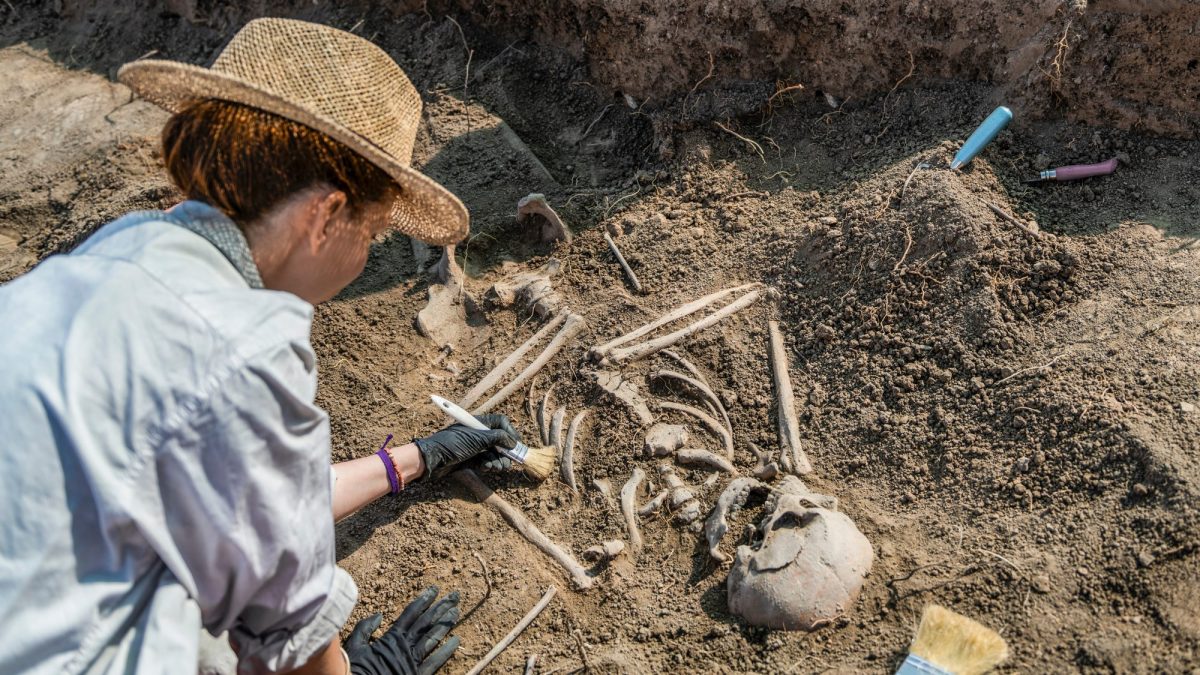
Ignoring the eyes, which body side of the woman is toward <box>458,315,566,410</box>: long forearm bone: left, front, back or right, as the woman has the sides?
front

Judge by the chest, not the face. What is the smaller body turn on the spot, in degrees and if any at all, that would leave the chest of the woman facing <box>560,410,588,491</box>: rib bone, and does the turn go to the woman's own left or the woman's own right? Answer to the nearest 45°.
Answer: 0° — they already face it

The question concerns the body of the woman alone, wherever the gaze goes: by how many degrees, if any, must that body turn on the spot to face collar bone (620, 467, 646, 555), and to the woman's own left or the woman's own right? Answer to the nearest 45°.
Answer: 0° — they already face it

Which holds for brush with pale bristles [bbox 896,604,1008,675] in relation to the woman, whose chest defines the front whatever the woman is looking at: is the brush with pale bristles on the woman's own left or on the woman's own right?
on the woman's own right

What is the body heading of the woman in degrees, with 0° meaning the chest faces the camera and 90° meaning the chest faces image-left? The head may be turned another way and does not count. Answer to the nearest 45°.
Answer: approximately 225°

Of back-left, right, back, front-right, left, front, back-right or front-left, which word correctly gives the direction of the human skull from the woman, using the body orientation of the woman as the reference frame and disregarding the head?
front-right

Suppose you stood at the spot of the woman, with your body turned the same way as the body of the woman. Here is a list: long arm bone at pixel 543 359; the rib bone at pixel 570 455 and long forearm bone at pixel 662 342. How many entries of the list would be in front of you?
3

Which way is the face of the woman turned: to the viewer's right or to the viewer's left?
to the viewer's right

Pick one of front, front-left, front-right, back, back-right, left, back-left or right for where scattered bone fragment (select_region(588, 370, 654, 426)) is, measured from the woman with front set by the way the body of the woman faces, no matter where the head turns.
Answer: front

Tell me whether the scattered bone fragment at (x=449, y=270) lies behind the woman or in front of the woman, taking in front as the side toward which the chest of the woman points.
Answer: in front

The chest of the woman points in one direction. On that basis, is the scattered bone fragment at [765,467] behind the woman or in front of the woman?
in front

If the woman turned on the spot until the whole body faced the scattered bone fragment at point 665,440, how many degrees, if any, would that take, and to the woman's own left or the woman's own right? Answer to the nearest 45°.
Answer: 0° — they already face it

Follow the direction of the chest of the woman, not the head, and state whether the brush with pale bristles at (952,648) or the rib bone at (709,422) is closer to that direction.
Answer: the rib bone

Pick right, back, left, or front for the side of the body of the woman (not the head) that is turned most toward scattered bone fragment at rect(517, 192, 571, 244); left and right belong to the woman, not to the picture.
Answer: front
